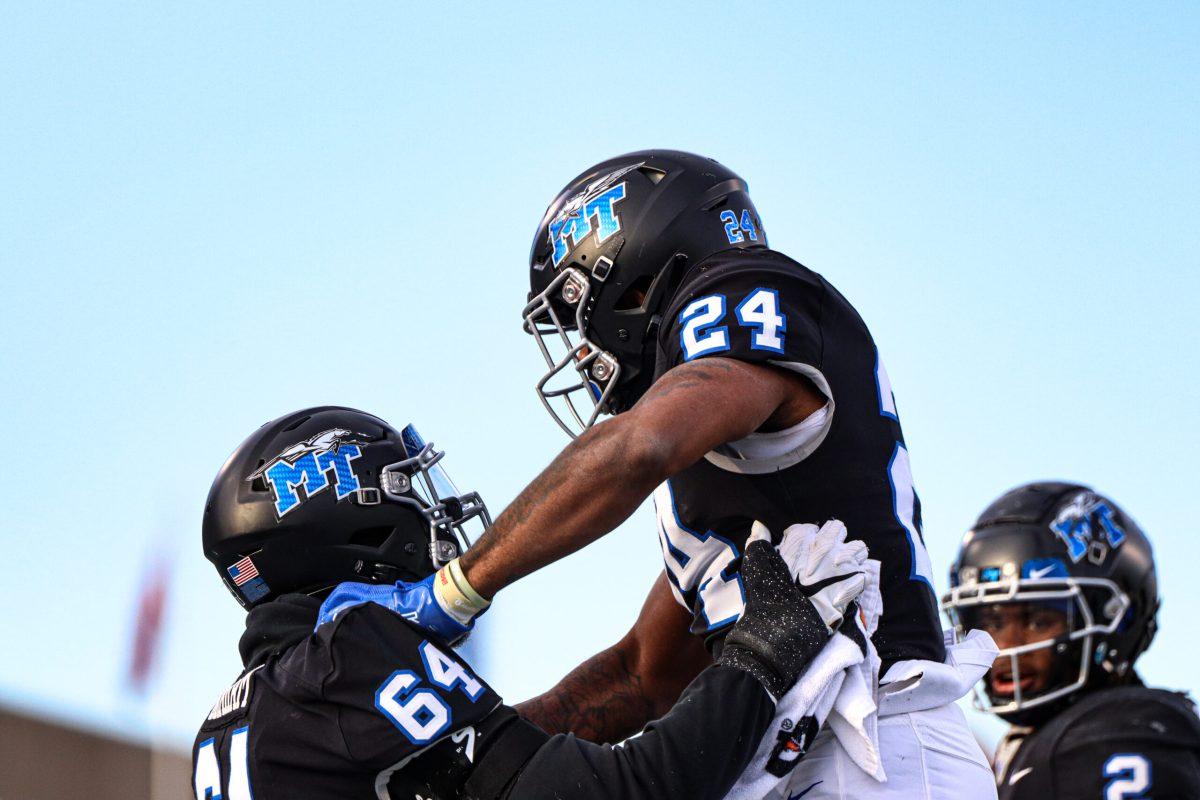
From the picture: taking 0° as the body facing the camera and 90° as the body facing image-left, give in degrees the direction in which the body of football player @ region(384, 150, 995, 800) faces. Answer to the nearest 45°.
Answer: approximately 90°

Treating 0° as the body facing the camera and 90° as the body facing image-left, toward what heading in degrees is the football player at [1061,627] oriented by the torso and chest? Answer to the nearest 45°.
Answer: approximately 45°

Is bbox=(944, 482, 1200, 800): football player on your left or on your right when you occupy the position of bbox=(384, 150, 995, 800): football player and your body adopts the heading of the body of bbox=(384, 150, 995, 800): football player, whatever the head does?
on your right

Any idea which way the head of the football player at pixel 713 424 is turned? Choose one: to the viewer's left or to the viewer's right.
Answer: to the viewer's left
